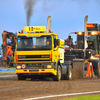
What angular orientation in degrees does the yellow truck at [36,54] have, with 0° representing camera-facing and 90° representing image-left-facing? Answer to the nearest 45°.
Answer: approximately 0°
